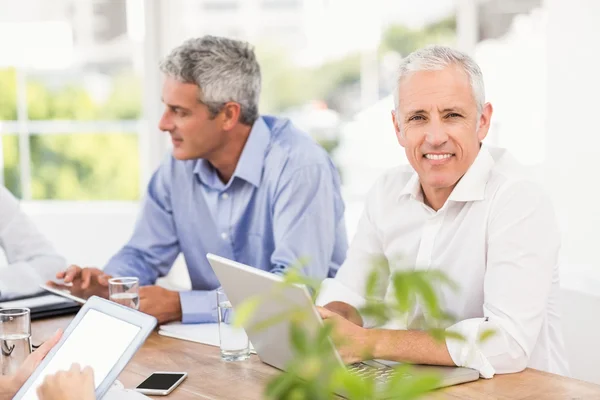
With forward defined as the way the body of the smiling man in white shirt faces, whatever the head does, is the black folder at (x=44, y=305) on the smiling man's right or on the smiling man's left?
on the smiling man's right

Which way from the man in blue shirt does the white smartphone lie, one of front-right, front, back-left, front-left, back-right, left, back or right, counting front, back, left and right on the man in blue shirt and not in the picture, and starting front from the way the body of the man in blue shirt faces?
front-left

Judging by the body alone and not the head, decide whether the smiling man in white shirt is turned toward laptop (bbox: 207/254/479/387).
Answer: yes

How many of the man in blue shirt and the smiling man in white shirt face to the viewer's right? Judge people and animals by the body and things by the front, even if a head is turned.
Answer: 0

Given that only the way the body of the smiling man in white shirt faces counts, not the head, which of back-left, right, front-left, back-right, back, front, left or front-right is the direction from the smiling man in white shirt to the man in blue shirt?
right

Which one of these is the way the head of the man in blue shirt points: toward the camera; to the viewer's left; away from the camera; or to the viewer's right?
to the viewer's left

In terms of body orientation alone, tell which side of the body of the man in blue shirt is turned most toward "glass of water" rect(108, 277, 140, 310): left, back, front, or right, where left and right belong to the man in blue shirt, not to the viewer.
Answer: front

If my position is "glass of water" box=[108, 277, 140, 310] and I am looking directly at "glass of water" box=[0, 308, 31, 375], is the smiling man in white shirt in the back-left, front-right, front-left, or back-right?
back-left

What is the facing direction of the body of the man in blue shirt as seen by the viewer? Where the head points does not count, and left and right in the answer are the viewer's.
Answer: facing the viewer and to the left of the viewer

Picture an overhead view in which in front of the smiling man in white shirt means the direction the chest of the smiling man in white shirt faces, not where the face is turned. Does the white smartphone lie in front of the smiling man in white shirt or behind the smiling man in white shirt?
in front
